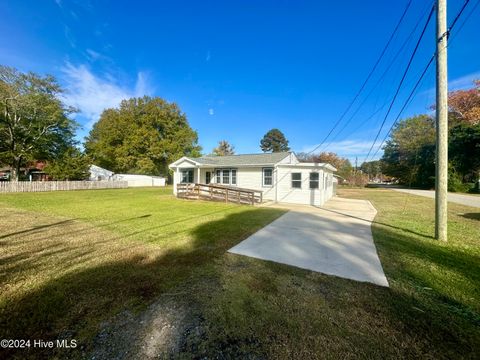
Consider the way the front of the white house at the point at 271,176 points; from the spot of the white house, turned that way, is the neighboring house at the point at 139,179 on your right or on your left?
on your right

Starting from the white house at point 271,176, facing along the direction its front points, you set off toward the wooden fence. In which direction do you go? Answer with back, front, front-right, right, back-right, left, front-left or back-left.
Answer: front-right

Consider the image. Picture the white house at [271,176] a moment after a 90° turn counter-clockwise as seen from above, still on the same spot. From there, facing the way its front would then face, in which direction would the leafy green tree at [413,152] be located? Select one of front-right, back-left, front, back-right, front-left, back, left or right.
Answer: left

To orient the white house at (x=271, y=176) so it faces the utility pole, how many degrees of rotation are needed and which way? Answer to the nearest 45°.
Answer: approximately 90° to its left

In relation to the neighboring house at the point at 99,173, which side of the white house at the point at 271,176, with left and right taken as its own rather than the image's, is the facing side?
right

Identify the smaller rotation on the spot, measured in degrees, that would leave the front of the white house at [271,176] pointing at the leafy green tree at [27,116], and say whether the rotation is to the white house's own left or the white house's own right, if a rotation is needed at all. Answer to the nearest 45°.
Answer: approximately 45° to the white house's own right

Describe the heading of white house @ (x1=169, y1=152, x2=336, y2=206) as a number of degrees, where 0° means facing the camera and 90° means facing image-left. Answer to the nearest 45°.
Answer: approximately 45°

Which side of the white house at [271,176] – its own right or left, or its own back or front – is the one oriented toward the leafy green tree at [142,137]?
right

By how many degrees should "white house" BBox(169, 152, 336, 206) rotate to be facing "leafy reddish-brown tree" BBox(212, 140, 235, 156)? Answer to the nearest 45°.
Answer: approximately 135° to its right
